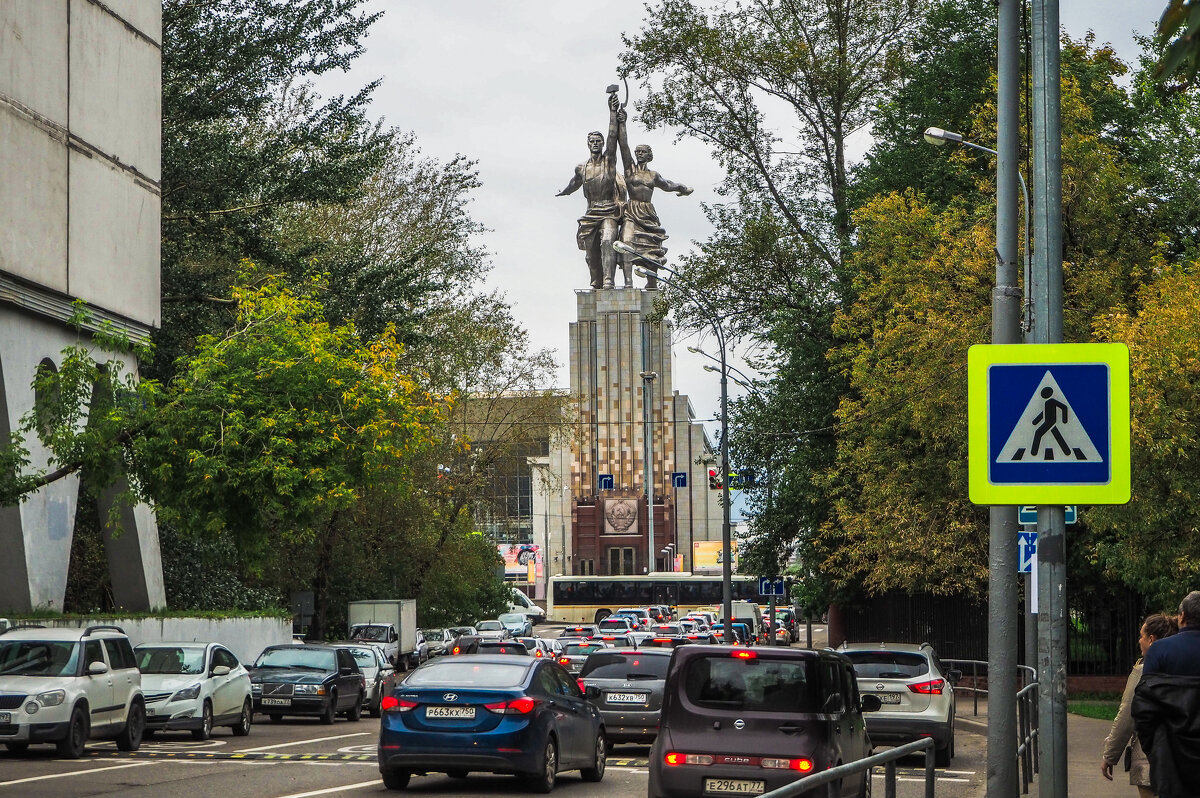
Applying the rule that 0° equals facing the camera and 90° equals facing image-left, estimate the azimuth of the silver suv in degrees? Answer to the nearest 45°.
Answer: approximately 180°

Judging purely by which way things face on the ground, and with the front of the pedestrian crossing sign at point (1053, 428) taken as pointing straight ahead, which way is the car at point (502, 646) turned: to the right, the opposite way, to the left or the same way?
the opposite way

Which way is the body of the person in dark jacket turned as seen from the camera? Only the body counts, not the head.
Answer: away from the camera

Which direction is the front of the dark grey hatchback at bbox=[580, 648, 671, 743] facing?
away from the camera

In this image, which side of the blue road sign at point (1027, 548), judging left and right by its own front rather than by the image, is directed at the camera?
front

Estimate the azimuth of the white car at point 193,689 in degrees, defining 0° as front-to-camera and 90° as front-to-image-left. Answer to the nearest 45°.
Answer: approximately 45°

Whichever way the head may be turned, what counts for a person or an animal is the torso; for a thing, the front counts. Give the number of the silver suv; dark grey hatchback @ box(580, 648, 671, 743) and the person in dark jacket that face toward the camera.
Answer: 0

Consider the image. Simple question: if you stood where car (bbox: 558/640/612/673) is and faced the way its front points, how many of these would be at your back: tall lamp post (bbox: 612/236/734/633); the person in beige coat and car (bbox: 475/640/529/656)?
1

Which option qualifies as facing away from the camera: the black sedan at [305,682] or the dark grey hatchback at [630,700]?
the dark grey hatchback at [630,700]

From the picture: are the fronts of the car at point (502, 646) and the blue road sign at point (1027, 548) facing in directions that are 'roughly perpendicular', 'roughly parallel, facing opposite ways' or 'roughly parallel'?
roughly parallel, facing opposite ways

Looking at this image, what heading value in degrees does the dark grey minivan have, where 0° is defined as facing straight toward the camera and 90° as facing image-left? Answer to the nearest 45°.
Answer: approximately 180°

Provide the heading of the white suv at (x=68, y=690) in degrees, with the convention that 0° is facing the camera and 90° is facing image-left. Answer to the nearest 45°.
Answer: approximately 45°

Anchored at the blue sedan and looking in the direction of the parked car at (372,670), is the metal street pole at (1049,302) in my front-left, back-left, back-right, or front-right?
back-right

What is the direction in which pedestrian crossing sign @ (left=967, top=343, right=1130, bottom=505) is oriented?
toward the camera

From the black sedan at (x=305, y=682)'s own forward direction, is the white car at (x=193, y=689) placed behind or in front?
in front

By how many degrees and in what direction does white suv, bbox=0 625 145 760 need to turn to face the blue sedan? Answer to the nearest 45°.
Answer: approximately 90° to its left

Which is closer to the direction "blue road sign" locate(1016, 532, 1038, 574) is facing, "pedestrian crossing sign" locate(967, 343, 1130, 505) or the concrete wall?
the pedestrian crossing sign

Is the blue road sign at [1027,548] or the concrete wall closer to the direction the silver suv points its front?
the concrete wall

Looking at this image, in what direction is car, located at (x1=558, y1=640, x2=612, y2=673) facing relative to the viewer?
away from the camera
